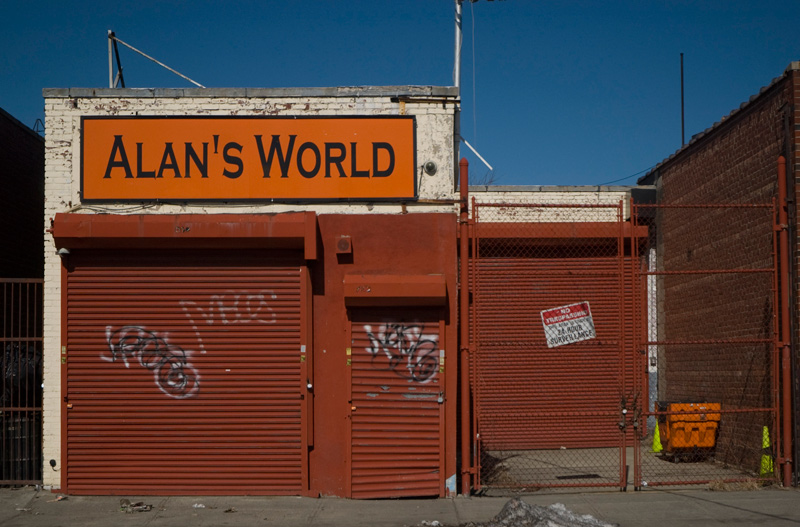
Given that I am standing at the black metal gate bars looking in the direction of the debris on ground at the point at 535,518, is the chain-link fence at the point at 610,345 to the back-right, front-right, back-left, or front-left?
front-left

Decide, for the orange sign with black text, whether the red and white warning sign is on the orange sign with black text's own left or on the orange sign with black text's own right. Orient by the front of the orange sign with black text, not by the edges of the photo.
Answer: on the orange sign with black text's own left

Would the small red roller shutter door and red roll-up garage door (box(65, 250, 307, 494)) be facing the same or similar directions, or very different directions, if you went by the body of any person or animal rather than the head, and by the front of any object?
same or similar directions

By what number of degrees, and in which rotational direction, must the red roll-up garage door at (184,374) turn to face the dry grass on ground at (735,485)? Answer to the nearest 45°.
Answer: approximately 90° to its left

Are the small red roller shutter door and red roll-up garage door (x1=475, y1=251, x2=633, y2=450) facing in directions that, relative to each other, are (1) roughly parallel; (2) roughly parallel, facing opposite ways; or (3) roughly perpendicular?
roughly parallel

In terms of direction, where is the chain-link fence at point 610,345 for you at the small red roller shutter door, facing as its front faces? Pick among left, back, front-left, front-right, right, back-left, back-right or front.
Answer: back-left

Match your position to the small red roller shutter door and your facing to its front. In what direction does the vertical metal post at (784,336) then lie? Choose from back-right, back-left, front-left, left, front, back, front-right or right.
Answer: left

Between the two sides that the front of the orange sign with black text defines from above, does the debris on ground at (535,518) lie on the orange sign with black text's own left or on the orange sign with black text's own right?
on the orange sign with black text's own left

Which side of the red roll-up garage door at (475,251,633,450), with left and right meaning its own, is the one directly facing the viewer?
front

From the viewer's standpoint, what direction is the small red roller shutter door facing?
toward the camera

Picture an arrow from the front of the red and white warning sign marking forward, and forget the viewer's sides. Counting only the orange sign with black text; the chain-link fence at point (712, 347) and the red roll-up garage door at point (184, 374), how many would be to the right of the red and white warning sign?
2

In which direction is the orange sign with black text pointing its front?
toward the camera
